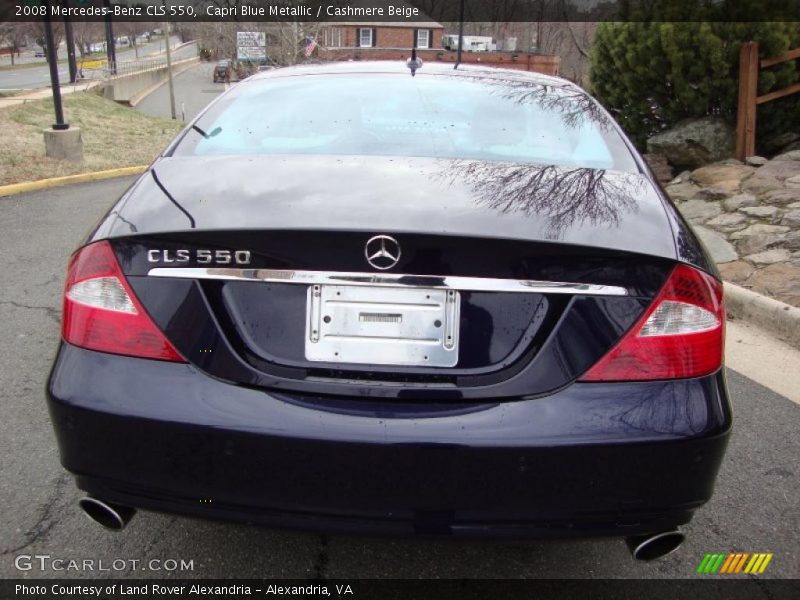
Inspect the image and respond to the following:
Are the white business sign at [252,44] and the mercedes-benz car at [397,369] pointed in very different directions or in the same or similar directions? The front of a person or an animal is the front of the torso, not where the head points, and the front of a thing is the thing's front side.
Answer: very different directions

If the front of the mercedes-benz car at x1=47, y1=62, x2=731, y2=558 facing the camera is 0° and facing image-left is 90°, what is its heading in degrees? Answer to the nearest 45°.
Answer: approximately 180°

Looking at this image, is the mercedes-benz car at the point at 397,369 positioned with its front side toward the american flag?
yes

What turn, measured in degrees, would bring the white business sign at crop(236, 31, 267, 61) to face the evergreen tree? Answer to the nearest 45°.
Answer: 0° — it already faces it

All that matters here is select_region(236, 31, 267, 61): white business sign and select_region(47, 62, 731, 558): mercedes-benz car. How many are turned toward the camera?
1

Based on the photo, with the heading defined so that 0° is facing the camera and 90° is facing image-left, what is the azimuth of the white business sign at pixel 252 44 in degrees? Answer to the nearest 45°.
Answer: approximately 0°

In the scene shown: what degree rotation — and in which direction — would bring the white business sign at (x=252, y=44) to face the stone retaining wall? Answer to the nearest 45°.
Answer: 0° — it already faces it
